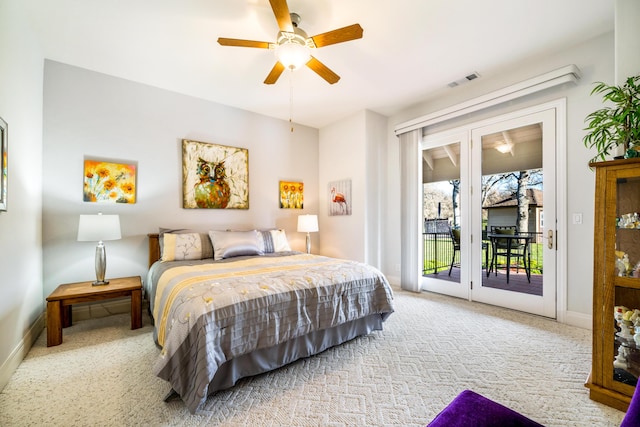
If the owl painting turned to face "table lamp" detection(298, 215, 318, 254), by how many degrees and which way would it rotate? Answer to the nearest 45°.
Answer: approximately 45° to its left

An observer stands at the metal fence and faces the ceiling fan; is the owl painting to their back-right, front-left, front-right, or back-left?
front-right

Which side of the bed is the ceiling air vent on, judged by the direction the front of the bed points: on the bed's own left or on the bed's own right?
on the bed's own left

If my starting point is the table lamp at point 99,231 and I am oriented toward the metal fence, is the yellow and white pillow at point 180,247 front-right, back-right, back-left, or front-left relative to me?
front-left

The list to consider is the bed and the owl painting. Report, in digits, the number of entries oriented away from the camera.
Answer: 0

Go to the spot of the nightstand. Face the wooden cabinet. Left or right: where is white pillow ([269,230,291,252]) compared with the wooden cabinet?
left

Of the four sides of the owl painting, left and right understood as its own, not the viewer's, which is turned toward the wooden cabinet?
front

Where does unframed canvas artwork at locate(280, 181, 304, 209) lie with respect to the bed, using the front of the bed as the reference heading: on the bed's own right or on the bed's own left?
on the bed's own left

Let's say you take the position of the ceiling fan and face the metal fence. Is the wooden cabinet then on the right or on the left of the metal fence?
right

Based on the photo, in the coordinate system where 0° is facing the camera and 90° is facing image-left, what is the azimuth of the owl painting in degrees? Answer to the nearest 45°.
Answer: approximately 315°

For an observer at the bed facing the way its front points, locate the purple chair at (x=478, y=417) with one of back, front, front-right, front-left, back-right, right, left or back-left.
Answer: front

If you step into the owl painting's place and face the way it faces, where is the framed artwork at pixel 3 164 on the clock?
The framed artwork is roughly at 3 o'clock from the owl painting.

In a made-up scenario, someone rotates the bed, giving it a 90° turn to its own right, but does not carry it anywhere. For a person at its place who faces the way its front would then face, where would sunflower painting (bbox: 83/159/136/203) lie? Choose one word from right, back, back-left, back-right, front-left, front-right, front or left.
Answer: right

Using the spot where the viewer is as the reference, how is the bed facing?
facing the viewer and to the right of the viewer

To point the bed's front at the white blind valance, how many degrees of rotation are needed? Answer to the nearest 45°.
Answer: approximately 45° to its left

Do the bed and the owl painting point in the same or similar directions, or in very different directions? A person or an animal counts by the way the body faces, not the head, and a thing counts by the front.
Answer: same or similar directions
